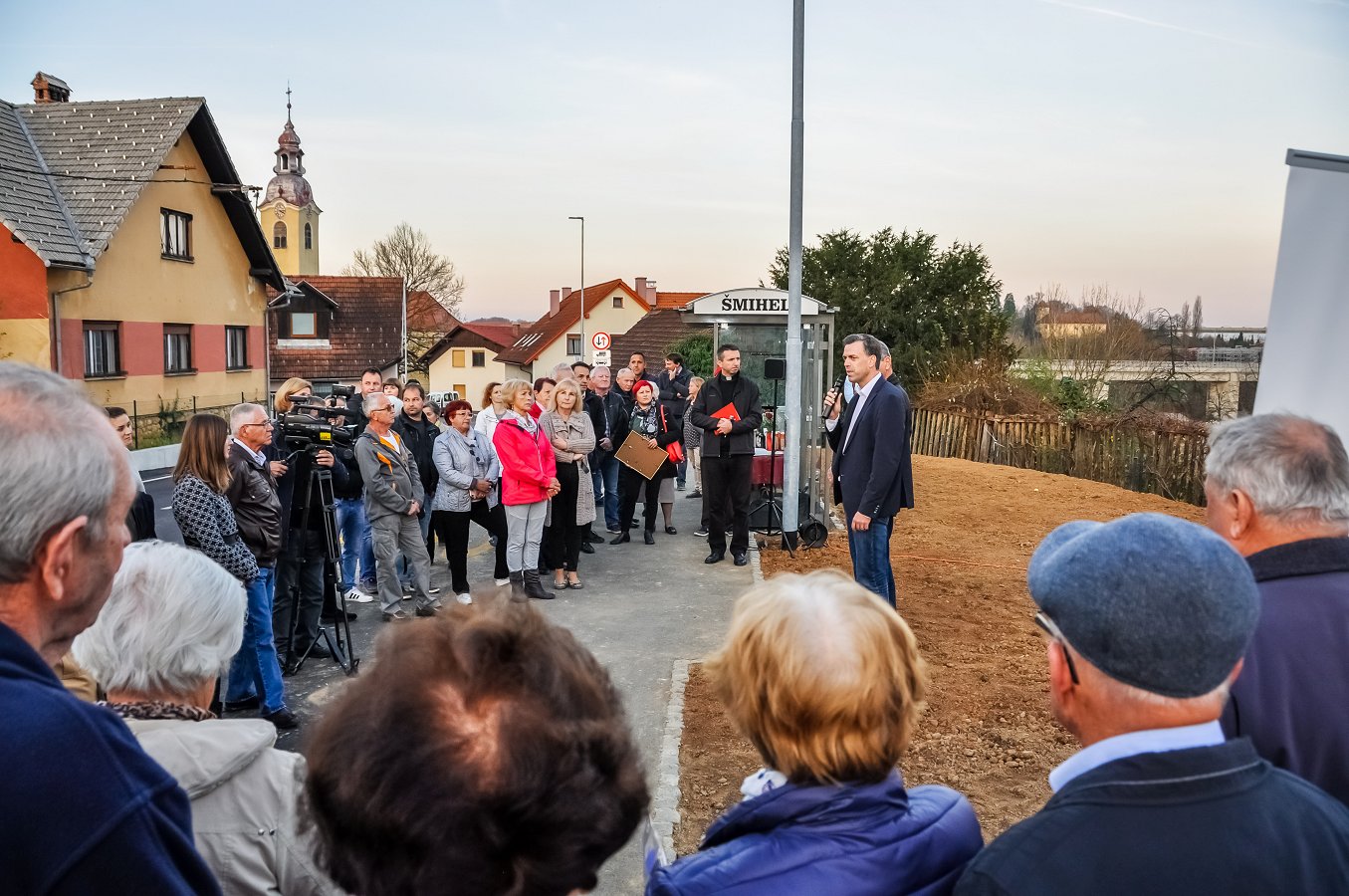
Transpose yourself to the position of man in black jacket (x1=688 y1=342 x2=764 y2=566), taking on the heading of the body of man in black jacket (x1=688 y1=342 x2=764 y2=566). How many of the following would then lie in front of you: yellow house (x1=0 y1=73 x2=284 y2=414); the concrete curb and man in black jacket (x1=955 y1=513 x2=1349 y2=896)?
2

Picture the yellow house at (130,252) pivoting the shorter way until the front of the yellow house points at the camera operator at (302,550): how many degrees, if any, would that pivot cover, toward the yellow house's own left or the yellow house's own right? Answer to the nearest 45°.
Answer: approximately 45° to the yellow house's own right

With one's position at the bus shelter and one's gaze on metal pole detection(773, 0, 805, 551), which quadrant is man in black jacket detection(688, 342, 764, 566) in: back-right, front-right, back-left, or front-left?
front-right

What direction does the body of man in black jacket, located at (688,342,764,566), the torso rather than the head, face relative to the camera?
toward the camera

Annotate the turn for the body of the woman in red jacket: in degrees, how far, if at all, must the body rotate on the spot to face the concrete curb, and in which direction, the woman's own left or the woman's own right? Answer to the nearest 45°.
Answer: approximately 45° to the woman's own right

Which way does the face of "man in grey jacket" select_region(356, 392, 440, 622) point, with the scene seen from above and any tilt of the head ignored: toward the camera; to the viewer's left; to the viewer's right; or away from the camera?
to the viewer's right

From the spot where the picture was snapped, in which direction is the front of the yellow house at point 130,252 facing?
facing the viewer and to the right of the viewer

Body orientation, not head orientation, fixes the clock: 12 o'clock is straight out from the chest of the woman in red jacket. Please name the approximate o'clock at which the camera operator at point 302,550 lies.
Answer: The camera operator is roughly at 3 o'clock from the woman in red jacket.

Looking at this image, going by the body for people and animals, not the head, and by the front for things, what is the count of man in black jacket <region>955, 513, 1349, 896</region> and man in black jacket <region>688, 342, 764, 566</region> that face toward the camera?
1

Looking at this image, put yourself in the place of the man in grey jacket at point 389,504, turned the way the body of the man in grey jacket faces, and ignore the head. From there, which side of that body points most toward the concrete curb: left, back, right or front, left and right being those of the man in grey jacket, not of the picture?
front

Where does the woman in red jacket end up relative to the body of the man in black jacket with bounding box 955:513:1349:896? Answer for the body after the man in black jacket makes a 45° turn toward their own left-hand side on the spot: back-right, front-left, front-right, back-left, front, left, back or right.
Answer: front-right

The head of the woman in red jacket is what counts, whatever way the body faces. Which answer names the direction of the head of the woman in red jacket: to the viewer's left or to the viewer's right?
to the viewer's right

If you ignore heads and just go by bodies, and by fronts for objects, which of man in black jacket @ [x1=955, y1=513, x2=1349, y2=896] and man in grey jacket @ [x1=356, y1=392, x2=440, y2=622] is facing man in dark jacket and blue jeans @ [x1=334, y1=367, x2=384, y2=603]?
the man in black jacket

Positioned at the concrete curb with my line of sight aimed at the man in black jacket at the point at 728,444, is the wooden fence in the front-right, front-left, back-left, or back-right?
front-right

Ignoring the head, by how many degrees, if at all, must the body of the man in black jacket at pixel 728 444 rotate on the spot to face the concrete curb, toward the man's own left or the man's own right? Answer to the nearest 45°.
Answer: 0° — they already face it

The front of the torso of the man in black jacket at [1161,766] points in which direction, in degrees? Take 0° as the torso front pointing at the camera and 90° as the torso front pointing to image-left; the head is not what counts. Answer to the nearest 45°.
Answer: approximately 135°

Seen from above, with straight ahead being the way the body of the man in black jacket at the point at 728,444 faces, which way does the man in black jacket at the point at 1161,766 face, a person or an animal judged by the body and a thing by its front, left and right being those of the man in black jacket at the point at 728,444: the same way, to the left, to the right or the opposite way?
the opposite way

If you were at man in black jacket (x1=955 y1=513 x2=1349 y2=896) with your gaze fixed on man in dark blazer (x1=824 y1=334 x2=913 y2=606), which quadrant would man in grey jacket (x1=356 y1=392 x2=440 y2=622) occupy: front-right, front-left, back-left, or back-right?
front-left
